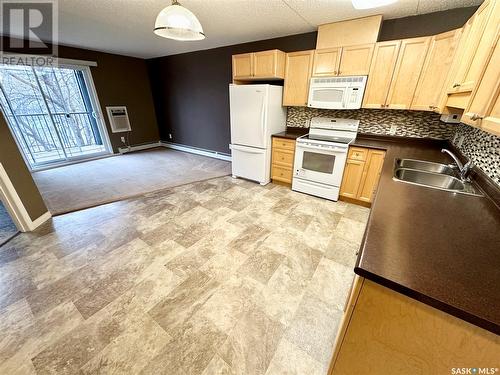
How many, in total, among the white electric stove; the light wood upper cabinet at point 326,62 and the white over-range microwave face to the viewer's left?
0

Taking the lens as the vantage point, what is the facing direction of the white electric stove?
facing the viewer

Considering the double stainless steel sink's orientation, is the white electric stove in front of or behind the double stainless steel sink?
in front

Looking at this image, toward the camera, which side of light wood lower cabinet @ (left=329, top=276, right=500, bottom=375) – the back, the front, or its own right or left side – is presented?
left

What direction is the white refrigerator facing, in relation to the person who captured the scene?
facing the viewer and to the left of the viewer

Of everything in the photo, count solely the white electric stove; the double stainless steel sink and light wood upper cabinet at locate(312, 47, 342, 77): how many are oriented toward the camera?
2

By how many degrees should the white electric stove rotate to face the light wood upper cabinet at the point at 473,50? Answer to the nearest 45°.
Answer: approximately 45° to its left

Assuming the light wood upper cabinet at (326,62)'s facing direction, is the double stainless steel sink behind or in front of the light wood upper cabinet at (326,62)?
in front

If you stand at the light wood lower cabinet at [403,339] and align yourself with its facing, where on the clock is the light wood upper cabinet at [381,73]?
The light wood upper cabinet is roughly at 2 o'clock from the light wood lower cabinet.

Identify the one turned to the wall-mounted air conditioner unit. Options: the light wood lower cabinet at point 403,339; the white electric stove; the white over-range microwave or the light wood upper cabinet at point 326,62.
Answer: the light wood lower cabinet

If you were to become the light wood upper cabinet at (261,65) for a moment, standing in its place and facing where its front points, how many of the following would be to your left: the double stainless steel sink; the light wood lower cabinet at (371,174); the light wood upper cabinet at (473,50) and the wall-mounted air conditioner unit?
3

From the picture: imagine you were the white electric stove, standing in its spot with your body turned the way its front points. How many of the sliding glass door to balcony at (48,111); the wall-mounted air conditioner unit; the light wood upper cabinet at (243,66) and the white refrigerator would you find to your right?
4

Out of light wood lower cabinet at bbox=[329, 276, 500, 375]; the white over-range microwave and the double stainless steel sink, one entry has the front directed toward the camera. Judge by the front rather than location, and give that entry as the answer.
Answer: the white over-range microwave

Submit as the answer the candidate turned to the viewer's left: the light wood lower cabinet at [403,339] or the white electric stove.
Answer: the light wood lower cabinet

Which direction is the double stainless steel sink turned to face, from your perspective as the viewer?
facing to the left of the viewer

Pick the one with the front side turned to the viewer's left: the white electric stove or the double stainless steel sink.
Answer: the double stainless steel sink

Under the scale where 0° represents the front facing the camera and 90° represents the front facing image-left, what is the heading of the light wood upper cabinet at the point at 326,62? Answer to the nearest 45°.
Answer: approximately 0°

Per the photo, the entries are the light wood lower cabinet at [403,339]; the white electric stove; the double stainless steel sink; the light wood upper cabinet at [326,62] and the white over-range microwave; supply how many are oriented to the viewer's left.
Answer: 2

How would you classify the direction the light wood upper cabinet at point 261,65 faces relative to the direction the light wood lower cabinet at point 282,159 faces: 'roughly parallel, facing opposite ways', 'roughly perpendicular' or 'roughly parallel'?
roughly parallel
